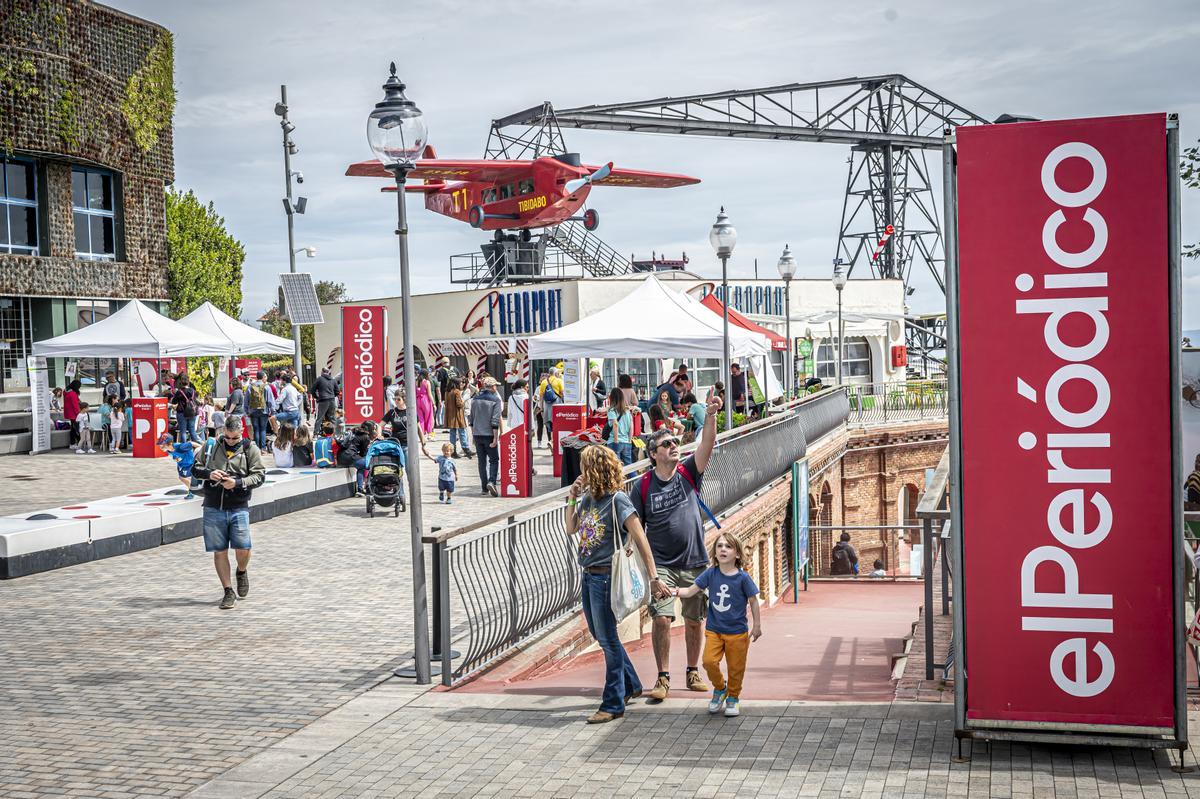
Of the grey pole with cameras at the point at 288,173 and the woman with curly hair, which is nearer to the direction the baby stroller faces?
the woman with curly hair

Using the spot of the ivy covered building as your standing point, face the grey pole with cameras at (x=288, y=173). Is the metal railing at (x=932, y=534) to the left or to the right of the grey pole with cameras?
right

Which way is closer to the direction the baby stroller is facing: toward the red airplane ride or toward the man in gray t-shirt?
the man in gray t-shirt

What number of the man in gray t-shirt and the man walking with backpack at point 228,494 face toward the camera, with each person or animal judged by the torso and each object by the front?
2

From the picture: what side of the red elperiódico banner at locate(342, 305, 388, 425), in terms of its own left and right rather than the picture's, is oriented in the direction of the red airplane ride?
back

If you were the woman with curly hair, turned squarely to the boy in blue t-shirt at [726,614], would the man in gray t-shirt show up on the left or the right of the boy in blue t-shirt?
left

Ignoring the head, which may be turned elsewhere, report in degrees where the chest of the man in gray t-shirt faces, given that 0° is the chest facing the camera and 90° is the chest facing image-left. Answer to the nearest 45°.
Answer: approximately 0°

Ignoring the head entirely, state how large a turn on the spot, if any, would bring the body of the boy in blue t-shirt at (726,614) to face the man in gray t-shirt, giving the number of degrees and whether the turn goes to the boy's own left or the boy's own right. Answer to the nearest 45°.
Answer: approximately 135° to the boy's own right

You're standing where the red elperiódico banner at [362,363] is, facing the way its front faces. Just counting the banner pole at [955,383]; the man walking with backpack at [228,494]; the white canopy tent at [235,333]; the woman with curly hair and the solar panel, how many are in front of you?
3

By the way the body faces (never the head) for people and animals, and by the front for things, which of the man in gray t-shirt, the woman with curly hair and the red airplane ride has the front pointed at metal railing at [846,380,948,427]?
the red airplane ride

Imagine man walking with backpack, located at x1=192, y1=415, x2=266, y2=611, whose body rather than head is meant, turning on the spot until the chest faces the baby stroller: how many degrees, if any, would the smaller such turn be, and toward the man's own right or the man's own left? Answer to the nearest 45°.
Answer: approximately 135° to the man's own left
